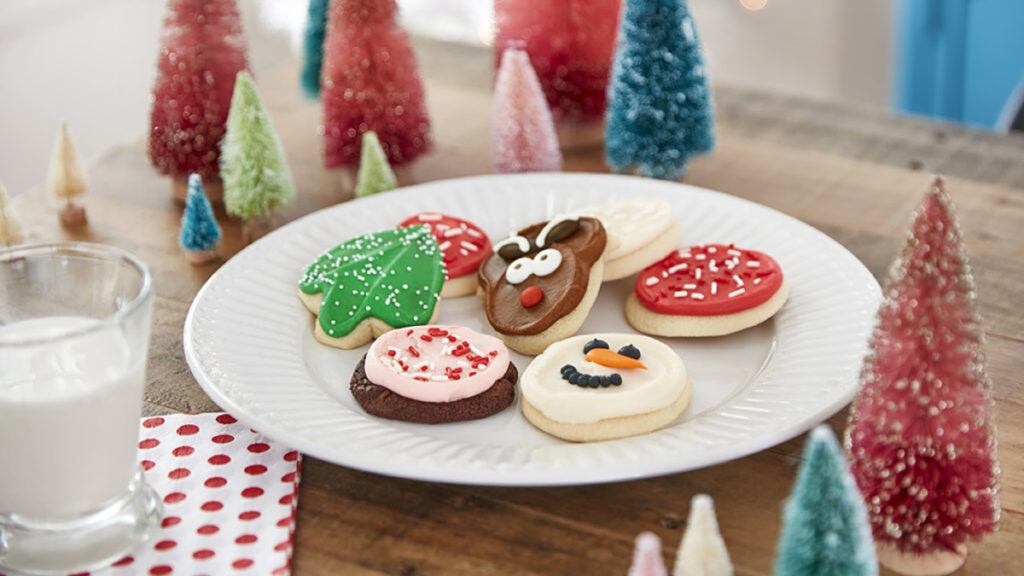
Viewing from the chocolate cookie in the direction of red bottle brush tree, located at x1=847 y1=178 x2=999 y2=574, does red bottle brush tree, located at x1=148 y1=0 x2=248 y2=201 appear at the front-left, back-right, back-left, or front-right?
back-left

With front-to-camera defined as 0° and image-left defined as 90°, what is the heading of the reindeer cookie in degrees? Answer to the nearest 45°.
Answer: approximately 0°

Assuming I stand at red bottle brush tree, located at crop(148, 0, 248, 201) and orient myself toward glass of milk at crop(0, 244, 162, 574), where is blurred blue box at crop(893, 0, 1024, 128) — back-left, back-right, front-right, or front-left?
back-left

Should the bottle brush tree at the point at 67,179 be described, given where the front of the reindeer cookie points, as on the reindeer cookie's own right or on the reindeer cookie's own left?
on the reindeer cookie's own right

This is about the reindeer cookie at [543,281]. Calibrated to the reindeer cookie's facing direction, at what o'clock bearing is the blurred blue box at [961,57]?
The blurred blue box is roughly at 7 o'clock from the reindeer cookie.
